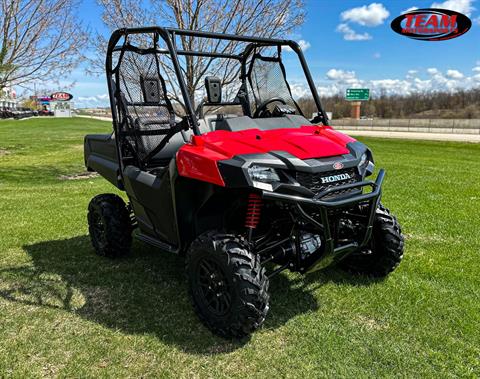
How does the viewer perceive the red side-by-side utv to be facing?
facing the viewer and to the right of the viewer
